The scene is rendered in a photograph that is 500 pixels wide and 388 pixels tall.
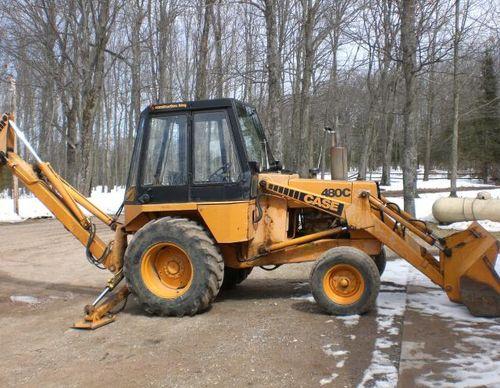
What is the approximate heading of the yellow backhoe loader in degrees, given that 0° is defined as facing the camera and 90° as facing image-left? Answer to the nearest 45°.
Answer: approximately 270°

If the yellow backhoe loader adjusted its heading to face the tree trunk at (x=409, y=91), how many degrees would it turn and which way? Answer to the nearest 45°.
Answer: approximately 45° to its left

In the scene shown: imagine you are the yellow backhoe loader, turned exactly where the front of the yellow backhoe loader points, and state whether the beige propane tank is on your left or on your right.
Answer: on your left
